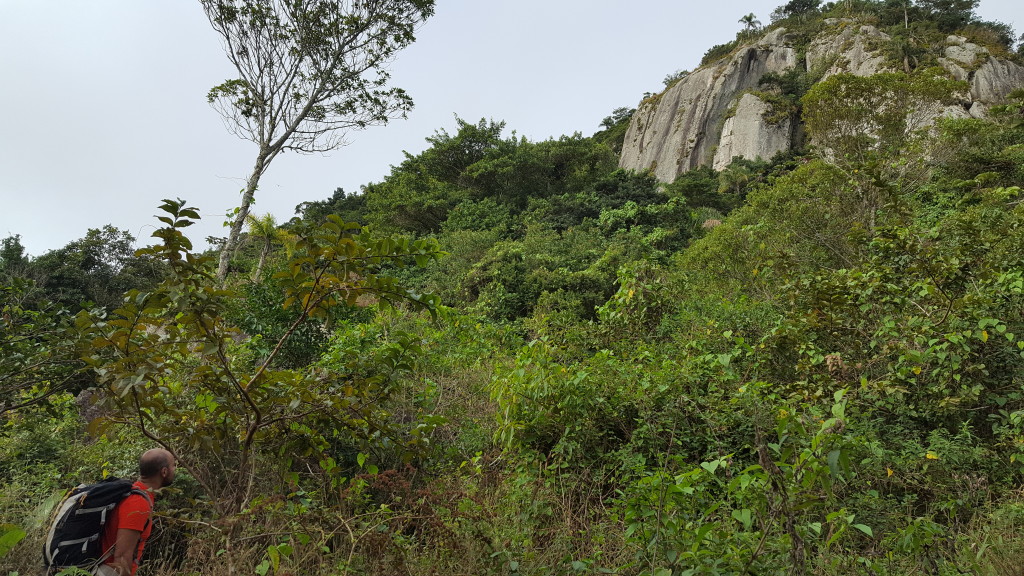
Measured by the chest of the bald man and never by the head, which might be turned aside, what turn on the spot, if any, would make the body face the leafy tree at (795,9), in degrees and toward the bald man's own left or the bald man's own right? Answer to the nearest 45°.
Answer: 0° — they already face it

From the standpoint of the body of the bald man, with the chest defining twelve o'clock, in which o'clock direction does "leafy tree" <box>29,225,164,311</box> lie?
The leafy tree is roughly at 9 o'clock from the bald man.

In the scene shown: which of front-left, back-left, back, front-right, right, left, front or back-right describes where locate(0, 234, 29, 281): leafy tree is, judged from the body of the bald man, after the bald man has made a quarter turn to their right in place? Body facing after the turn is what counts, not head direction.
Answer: back

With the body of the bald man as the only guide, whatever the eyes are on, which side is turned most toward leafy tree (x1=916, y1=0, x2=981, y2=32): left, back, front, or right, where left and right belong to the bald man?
front

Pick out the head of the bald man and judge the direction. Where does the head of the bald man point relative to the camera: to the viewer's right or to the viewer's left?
to the viewer's right

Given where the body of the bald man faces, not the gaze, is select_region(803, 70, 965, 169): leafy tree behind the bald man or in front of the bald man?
in front

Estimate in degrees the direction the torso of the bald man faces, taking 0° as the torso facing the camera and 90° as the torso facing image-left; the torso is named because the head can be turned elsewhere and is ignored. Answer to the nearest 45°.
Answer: approximately 270°
